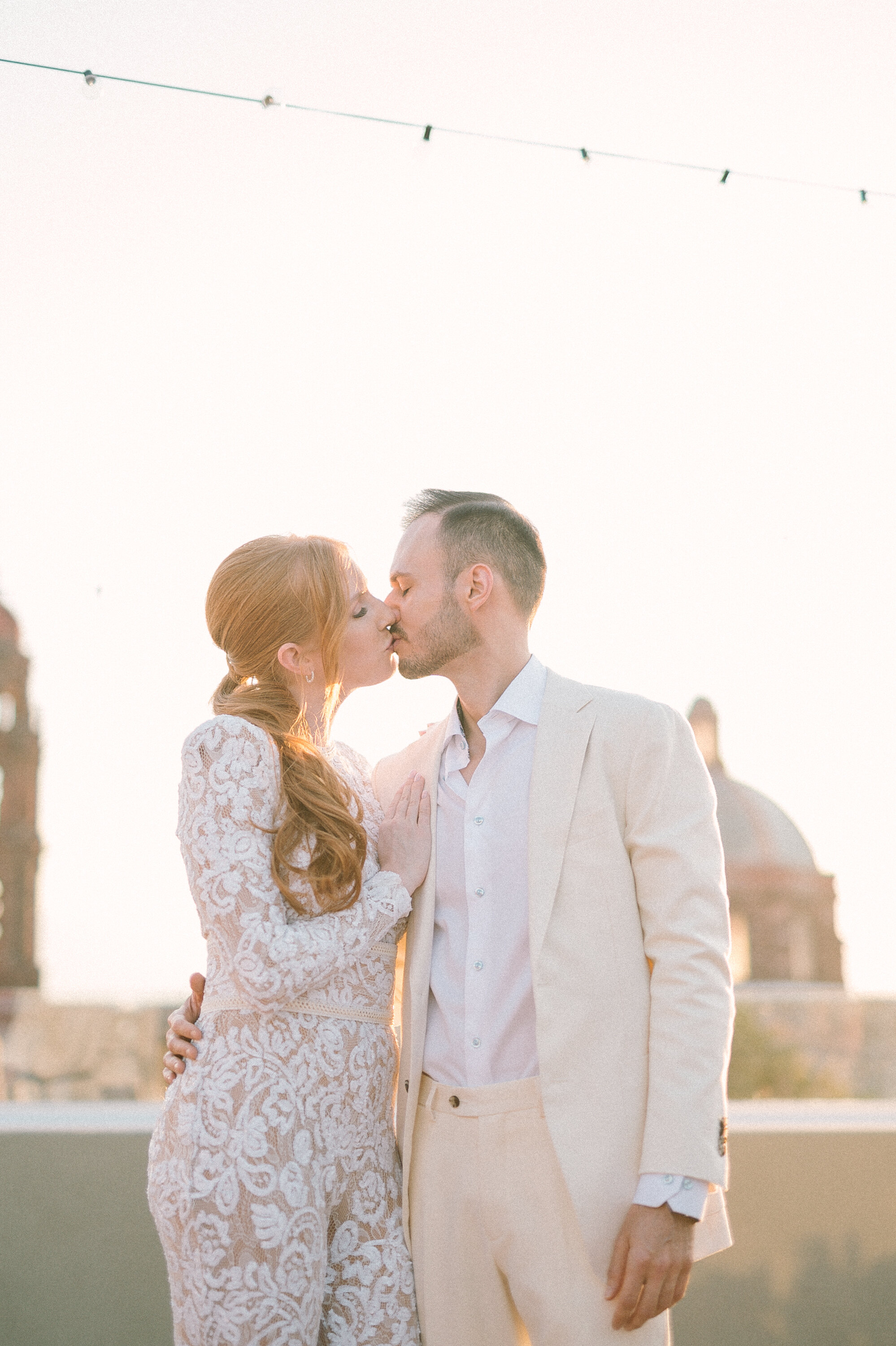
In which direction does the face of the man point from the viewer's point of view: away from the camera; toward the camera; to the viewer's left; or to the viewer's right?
to the viewer's left

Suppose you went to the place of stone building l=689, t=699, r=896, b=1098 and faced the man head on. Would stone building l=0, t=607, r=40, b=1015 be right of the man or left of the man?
right

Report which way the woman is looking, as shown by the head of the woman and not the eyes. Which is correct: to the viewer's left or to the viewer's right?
to the viewer's right

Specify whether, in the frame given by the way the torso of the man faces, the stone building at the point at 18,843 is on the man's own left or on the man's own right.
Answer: on the man's own right

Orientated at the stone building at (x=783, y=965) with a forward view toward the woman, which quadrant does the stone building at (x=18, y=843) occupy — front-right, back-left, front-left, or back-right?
front-right

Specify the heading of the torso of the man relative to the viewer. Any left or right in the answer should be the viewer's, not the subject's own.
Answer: facing the viewer and to the left of the viewer

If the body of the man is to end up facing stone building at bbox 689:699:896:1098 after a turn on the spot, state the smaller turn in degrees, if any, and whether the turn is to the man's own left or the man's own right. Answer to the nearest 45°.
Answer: approximately 135° to the man's own right
